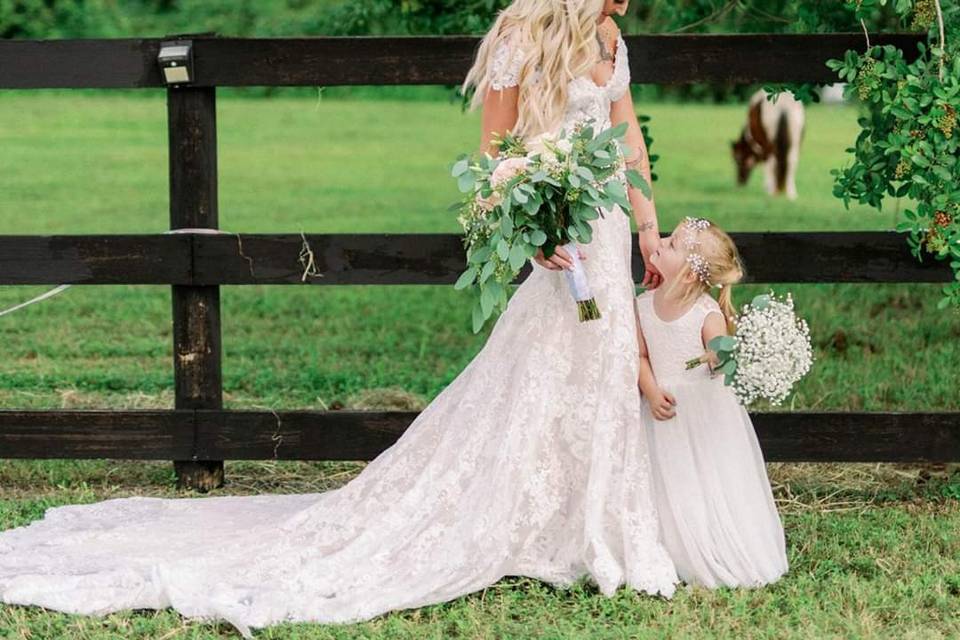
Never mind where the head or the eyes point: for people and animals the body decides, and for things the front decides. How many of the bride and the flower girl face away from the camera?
0

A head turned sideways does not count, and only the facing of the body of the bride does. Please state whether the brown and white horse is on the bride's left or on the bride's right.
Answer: on the bride's left

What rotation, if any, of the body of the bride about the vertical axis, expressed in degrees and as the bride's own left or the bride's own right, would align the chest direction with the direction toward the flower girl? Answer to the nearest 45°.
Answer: approximately 45° to the bride's own left

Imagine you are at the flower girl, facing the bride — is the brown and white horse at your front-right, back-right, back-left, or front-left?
back-right

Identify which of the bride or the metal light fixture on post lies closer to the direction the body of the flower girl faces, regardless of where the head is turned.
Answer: the bride

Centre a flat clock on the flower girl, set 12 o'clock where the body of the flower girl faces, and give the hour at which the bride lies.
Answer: The bride is roughly at 1 o'clock from the flower girl.

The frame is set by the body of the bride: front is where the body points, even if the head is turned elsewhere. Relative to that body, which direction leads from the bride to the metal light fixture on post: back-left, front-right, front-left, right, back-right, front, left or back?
back

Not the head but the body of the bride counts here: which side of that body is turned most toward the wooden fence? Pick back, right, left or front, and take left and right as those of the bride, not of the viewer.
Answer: back

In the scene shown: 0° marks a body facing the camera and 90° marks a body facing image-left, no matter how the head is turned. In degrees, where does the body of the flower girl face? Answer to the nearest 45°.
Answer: approximately 45°

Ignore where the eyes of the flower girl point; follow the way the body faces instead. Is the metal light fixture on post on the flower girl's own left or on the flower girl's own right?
on the flower girl's own right

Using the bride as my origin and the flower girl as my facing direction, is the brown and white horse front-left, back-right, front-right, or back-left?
front-left

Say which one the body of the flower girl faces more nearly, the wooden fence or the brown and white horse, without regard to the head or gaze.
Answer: the wooden fence

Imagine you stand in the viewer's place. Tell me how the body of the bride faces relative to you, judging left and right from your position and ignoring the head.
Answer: facing the viewer and to the right of the viewer

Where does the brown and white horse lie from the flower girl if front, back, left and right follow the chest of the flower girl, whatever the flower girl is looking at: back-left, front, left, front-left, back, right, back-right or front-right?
back-right
